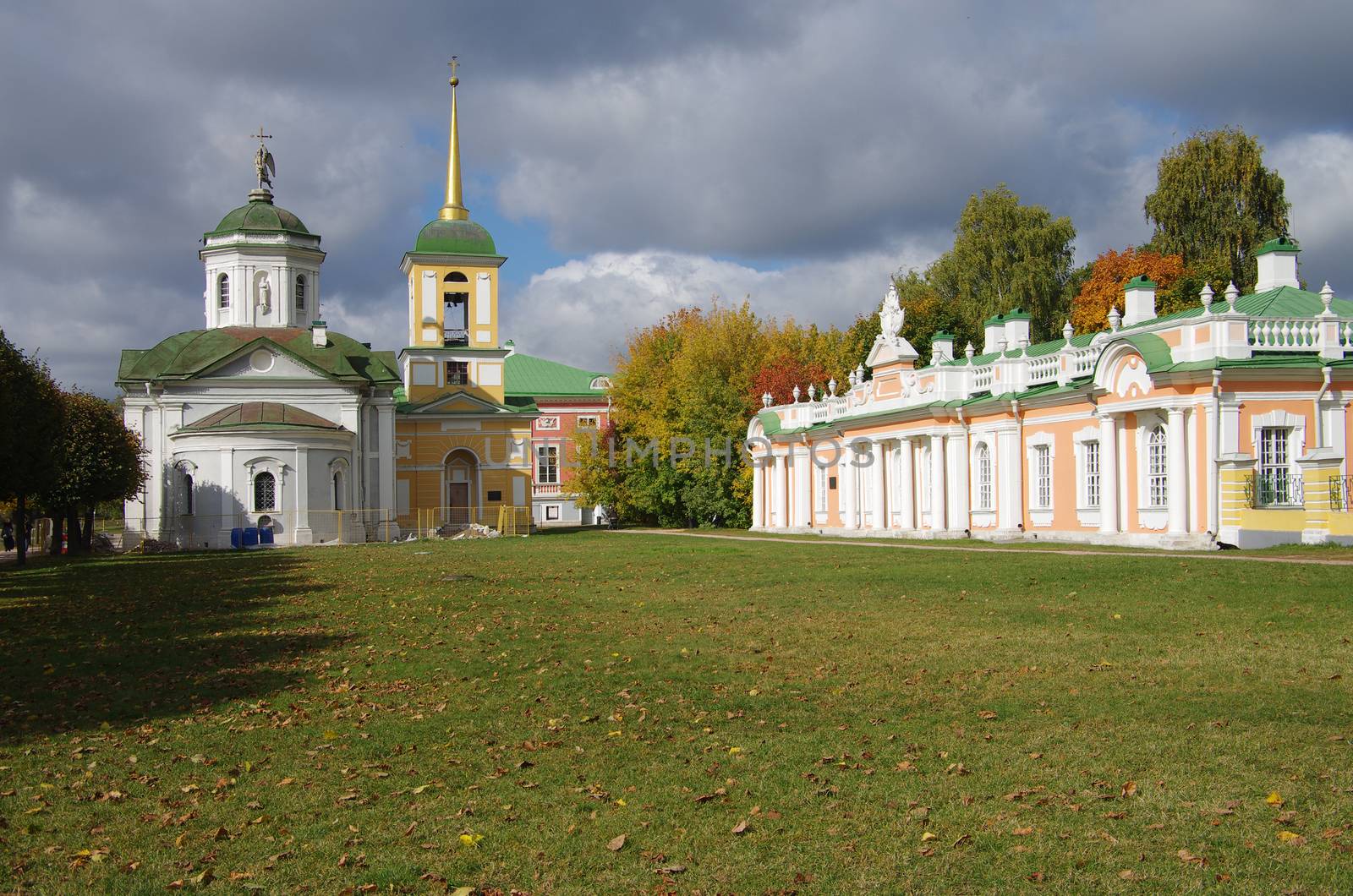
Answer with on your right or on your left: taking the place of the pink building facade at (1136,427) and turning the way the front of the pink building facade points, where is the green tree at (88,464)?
on your right

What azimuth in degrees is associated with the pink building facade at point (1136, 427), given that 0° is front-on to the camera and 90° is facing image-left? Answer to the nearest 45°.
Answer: approximately 45°
